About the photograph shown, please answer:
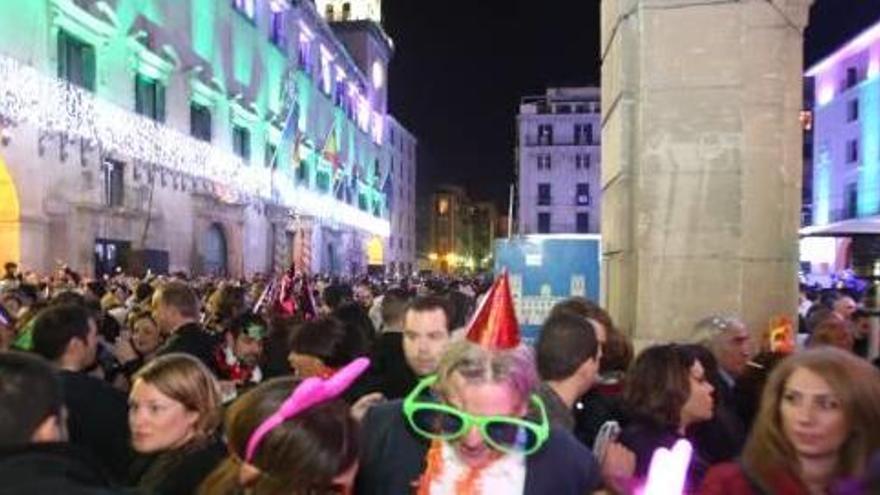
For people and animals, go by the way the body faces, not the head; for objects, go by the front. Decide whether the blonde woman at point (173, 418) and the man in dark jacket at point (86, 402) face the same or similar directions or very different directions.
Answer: very different directions

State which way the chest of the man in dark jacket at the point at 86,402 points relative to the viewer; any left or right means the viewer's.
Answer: facing away from the viewer and to the right of the viewer

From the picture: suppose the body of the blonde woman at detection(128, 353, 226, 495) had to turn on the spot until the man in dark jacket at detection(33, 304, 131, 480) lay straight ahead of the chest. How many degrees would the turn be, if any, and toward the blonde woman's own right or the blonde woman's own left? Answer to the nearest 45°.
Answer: approximately 90° to the blonde woman's own right

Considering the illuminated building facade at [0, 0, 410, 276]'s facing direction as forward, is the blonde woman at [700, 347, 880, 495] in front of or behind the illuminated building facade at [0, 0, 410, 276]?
in front

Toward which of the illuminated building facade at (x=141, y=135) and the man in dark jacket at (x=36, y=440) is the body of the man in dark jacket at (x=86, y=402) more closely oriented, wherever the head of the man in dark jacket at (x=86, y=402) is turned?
the illuminated building facade

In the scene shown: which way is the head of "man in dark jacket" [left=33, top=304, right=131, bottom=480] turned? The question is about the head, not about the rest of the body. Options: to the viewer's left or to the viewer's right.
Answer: to the viewer's right

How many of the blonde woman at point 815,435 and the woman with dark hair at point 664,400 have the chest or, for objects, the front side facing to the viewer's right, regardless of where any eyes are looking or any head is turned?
1

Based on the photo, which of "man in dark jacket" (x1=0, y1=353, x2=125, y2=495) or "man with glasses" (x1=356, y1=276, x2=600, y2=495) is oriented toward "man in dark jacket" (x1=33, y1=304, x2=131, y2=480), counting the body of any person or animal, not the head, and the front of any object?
"man in dark jacket" (x1=0, y1=353, x2=125, y2=495)

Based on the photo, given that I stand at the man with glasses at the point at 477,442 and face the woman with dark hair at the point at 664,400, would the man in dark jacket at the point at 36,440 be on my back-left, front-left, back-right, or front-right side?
back-left

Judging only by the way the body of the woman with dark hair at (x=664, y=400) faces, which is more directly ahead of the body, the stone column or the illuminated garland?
the stone column

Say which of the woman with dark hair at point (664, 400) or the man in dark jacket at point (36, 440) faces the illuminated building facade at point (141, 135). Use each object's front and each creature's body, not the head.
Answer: the man in dark jacket

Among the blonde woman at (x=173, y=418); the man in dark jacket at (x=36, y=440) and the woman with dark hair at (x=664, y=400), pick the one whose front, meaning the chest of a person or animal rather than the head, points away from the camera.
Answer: the man in dark jacket

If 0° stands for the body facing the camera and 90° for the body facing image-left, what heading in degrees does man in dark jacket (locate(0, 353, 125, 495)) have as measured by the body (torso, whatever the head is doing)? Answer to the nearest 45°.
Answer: approximately 180°
